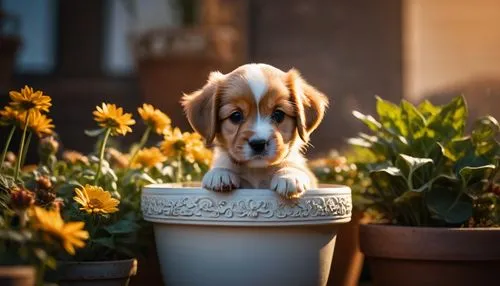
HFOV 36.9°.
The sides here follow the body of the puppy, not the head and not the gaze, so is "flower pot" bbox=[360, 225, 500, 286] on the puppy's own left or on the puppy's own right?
on the puppy's own left

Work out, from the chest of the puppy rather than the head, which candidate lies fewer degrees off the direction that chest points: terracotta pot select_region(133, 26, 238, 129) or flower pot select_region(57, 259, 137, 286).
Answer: the flower pot

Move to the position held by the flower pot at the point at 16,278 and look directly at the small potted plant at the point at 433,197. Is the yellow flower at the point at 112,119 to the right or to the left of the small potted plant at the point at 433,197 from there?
left

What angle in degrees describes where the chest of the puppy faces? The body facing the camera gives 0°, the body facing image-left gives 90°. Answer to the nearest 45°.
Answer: approximately 0°

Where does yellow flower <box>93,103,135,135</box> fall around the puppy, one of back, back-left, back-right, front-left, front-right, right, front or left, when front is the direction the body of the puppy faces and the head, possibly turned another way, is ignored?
right

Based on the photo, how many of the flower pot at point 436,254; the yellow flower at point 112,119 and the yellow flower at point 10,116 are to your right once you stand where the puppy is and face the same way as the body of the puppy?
2

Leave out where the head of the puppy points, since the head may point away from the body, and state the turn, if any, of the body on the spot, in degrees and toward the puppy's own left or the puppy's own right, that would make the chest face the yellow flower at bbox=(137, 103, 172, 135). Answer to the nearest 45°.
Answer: approximately 135° to the puppy's own right

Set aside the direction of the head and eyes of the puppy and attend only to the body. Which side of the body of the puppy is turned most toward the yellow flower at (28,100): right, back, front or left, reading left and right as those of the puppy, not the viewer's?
right

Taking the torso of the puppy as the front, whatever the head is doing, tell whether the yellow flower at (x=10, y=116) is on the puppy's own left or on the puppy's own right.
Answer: on the puppy's own right

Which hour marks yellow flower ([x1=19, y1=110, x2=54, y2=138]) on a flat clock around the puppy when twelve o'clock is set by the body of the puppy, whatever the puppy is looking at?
The yellow flower is roughly at 3 o'clock from the puppy.
